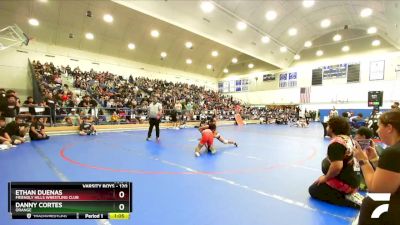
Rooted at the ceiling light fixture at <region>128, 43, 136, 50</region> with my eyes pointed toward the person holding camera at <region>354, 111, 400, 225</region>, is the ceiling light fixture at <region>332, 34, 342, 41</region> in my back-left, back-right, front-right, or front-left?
front-left

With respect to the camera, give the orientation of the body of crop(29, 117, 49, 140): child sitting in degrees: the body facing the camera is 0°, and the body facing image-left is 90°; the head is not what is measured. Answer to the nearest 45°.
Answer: approximately 315°

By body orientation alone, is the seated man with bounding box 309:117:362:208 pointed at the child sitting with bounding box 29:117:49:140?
yes

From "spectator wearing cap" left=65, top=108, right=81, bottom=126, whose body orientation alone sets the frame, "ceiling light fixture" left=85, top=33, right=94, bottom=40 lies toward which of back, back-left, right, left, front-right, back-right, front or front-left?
back

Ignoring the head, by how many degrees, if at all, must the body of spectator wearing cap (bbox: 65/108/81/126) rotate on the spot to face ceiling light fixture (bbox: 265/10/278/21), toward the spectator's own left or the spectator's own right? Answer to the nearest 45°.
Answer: approximately 90° to the spectator's own left

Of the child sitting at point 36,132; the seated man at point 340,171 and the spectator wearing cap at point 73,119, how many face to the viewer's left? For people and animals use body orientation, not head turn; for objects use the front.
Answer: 1

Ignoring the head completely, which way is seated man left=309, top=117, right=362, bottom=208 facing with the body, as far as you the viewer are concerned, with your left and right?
facing to the left of the viewer

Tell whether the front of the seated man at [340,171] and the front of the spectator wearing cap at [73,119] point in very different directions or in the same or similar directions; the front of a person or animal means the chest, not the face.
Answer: very different directions

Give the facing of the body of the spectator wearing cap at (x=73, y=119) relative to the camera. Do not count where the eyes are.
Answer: toward the camera

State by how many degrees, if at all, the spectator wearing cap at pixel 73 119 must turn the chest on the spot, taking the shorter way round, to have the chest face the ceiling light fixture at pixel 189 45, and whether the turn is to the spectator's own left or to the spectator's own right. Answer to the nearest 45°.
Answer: approximately 135° to the spectator's own left

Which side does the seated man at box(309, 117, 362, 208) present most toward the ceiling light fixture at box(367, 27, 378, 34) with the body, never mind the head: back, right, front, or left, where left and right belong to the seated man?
right

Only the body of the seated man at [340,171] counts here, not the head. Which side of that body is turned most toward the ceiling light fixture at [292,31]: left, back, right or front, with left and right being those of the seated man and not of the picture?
right

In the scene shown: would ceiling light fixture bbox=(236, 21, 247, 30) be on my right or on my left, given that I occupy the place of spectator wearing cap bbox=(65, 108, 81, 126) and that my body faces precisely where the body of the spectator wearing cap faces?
on my left

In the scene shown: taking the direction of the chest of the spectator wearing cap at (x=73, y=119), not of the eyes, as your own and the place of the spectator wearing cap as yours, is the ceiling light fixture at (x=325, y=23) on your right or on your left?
on your left

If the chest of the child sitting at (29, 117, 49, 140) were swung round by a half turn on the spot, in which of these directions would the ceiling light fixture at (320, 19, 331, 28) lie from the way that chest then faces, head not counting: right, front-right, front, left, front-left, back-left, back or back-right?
back-right

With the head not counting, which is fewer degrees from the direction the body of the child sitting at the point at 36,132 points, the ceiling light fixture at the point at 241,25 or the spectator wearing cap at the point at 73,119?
the ceiling light fixture
